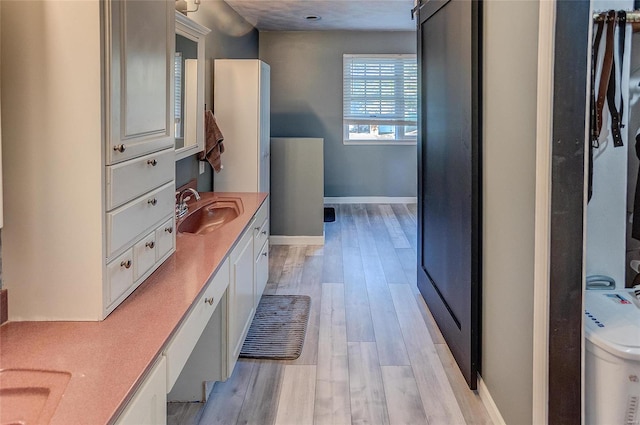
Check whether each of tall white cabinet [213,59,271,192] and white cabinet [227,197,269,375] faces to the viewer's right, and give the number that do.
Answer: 2

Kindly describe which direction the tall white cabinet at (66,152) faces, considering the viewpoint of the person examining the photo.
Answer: facing the viewer and to the right of the viewer

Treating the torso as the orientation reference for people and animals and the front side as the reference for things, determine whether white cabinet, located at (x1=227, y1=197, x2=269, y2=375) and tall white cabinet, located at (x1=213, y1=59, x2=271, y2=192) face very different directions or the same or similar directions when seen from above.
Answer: same or similar directions

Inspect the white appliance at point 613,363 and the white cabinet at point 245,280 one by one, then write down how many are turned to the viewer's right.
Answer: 1

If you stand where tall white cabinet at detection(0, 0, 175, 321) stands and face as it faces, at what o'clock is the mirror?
The mirror is roughly at 8 o'clock from the tall white cabinet.

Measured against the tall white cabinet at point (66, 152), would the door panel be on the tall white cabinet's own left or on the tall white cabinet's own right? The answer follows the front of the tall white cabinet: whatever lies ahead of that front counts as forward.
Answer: on the tall white cabinet's own left

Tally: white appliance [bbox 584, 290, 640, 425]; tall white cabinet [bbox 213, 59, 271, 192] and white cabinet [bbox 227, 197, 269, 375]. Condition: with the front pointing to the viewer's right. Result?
2

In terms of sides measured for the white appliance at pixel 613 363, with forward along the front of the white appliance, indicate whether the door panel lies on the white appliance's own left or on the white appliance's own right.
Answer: on the white appliance's own right

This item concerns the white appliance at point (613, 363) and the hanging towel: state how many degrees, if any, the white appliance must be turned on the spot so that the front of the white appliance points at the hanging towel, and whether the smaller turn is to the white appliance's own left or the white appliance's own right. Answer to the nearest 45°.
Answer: approximately 90° to the white appliance's own right

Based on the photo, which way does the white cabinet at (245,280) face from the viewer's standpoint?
to the viewer's right

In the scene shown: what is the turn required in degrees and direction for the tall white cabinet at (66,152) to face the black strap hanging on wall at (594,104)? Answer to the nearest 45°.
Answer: approximately 45° to its left

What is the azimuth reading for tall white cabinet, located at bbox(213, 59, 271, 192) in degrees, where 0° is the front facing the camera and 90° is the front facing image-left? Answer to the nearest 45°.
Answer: approximately 270°
